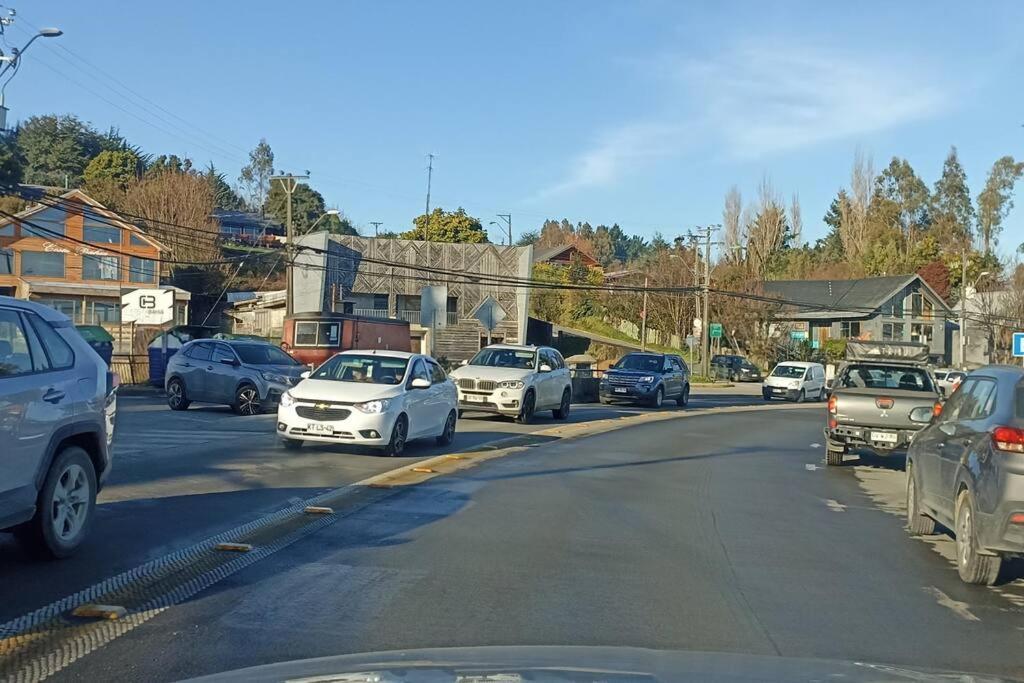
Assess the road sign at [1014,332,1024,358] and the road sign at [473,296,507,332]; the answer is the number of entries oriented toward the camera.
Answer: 1

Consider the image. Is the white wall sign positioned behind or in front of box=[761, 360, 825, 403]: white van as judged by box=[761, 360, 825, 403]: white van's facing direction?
in front

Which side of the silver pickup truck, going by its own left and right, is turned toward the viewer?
back

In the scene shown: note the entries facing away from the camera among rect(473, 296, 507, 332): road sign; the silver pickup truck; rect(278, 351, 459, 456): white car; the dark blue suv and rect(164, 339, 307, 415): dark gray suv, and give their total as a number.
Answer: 2

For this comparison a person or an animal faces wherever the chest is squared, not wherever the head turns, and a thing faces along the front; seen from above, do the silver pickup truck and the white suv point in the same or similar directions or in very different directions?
very different directions

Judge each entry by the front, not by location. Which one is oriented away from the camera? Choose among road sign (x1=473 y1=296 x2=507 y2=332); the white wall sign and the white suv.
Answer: the road sign

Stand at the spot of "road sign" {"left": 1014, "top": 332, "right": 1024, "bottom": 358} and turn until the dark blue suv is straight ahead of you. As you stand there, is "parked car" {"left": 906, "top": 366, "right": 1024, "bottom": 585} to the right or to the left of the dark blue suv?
left

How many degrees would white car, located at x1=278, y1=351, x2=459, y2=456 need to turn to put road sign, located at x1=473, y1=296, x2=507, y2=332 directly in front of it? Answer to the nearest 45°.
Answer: approximately 135° to its right

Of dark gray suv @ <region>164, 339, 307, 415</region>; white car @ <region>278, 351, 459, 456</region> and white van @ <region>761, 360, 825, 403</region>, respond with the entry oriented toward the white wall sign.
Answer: white van @ <region>761, 360, 825, 403</region>

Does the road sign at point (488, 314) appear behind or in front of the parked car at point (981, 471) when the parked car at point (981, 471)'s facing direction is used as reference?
in front
